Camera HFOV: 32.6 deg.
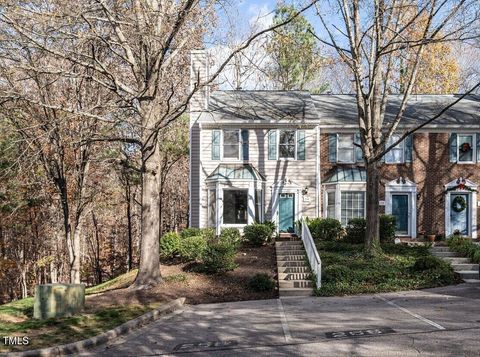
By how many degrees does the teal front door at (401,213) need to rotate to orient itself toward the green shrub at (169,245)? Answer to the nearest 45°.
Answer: approximately 45° to its right

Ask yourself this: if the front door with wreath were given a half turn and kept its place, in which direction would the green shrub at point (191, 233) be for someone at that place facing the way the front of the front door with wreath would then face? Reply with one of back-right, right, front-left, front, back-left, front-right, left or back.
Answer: back-left

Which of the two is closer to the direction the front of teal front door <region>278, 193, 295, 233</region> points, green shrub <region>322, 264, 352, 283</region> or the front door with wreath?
the green shrub

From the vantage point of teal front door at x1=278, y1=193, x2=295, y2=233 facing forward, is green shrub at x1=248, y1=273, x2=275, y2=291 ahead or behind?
ahead

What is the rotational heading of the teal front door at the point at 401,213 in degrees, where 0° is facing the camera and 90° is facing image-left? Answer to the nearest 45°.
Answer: approximately 0°

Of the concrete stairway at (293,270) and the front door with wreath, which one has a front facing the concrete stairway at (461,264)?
the front door with wreath

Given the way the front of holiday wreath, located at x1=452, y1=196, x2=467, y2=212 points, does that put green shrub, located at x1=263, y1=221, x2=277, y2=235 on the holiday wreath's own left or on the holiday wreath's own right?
on the holiday wreath's own right

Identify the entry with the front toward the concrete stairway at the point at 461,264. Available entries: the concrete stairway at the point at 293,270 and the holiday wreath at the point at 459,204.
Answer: the holiday wreath

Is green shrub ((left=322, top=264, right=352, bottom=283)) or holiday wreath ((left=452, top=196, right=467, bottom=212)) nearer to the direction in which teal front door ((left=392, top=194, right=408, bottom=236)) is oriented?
the green shrub
